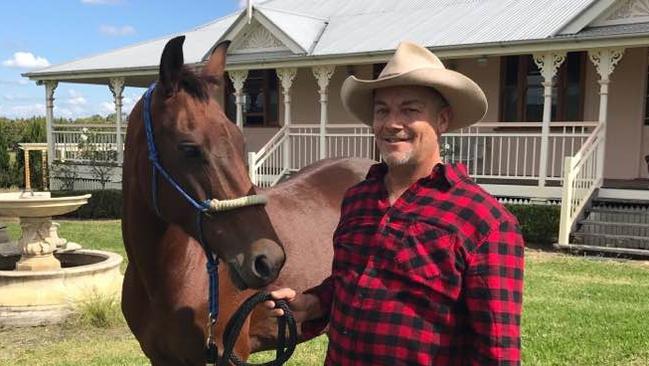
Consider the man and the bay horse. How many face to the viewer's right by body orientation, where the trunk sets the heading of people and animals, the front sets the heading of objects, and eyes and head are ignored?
0

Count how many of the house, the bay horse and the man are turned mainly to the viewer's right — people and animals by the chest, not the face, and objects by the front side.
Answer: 0

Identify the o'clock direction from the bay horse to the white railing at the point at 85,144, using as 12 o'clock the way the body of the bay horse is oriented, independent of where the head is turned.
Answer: The white railing is roughly at 4 o'clock from the bay horse.

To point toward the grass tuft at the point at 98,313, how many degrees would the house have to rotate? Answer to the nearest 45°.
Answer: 0° — it already faces it

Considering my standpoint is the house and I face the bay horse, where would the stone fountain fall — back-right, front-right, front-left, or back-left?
front-right

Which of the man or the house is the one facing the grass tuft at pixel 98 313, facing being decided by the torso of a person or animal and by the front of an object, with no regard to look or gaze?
the house

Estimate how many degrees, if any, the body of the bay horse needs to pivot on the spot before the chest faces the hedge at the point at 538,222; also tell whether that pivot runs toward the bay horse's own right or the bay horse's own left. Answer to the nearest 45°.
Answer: approximately 180°

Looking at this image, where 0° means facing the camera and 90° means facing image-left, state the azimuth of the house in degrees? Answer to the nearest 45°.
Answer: approximately 45°

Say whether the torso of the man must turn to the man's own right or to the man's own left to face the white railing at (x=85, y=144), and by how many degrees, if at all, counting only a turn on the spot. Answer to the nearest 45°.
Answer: approximately 90° to the man's own right

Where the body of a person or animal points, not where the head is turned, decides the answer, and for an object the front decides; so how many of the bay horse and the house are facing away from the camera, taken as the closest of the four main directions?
0

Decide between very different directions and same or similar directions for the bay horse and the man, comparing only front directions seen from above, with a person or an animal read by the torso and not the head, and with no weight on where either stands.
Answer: same or similar directions

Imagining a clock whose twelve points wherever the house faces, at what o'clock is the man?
The man is roughly at 11 o'clock from the house.

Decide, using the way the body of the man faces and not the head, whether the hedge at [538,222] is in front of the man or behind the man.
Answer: behind

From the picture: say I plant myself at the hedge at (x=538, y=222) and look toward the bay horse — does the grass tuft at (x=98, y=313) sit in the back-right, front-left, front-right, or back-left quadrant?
front-right

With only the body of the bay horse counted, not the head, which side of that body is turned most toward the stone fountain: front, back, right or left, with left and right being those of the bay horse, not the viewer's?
right

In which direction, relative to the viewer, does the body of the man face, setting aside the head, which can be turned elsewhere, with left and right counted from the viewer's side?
facing the viewer and to the left of the viewer
